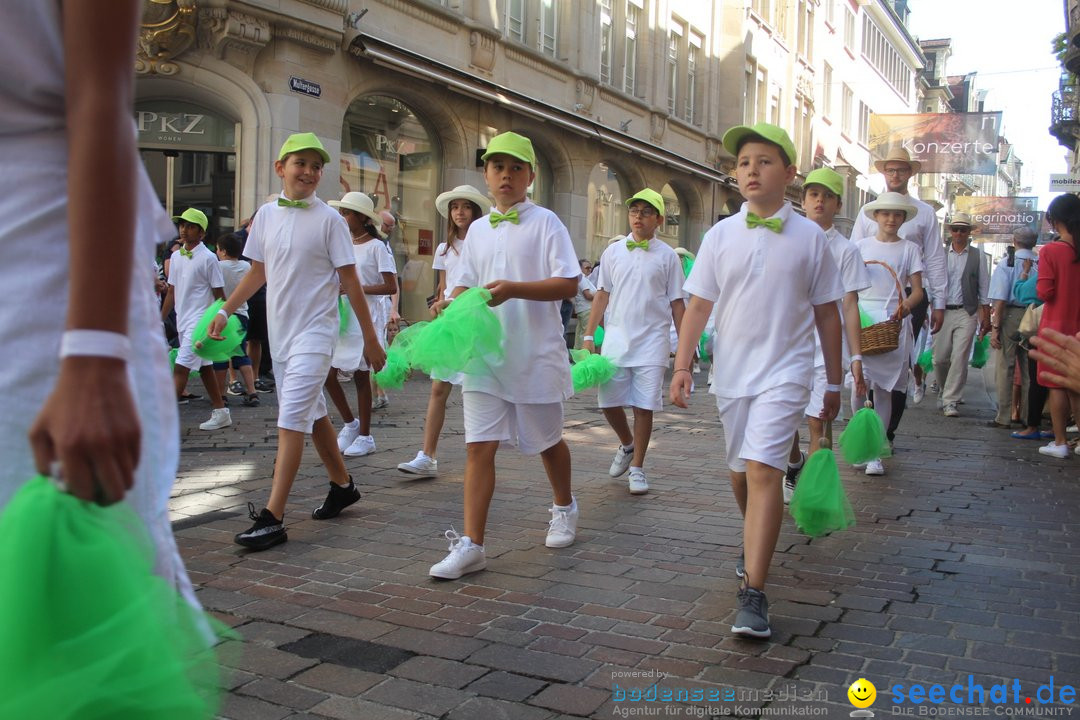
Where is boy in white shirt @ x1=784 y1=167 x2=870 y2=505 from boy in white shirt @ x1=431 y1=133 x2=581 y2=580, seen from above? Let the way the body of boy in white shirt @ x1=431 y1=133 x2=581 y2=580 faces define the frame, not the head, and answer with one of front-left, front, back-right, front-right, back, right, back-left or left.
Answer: back

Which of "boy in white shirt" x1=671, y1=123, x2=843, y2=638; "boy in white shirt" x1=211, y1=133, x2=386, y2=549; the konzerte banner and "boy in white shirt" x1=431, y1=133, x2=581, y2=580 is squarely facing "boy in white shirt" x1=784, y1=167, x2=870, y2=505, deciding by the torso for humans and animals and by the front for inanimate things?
the konzerte banner

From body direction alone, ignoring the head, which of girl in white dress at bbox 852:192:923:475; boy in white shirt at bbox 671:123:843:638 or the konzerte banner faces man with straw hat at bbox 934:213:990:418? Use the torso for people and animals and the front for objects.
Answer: the konzerte banner

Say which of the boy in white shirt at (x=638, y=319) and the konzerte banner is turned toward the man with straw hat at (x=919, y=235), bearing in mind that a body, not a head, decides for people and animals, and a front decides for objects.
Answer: the konzerte banner

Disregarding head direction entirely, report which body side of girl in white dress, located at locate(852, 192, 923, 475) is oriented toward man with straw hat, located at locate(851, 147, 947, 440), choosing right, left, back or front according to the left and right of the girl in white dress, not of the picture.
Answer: back

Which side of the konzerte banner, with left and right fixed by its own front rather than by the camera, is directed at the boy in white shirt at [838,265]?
front

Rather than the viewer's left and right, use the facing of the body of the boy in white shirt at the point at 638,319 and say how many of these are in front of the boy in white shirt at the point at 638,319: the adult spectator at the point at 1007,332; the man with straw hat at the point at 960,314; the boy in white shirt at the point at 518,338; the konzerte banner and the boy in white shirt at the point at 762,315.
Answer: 2

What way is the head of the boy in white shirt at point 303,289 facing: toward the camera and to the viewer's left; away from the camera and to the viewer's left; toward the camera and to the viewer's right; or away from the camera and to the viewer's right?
toward the camera and to the viewer's right
